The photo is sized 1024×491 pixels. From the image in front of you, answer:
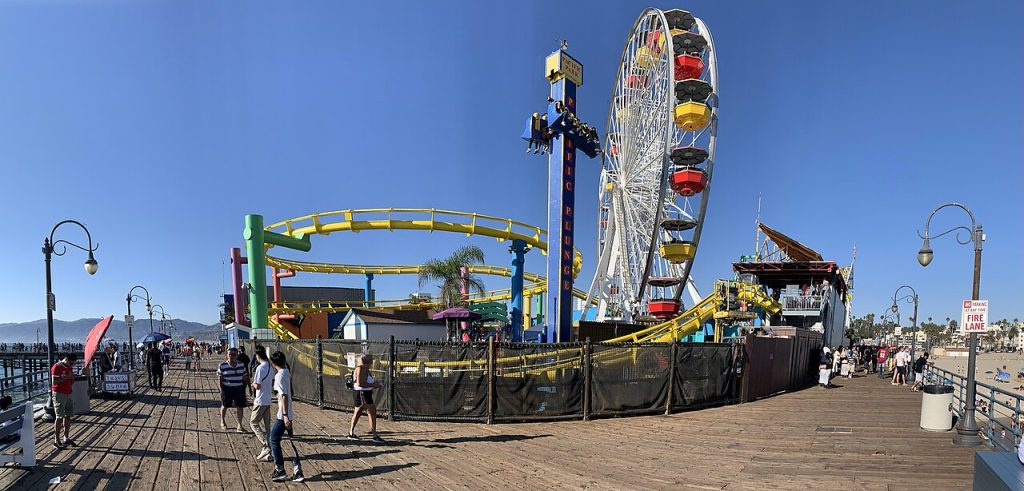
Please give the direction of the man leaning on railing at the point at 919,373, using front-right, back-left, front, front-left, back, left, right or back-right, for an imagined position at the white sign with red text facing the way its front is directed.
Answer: back

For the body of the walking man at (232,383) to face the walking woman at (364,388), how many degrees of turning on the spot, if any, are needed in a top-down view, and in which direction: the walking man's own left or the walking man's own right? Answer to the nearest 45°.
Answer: approximately 45° to the walking man's own left

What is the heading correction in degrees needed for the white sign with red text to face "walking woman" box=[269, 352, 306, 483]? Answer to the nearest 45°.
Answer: approximately 45° to its right

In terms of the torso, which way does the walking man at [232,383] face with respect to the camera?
toward the camera

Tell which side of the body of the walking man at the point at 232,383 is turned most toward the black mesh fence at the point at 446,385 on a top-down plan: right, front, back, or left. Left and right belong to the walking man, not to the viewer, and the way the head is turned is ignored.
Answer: left

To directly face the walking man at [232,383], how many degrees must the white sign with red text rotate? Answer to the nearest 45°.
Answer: approximately 45° to its right

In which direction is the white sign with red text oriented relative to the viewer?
toward the camera
